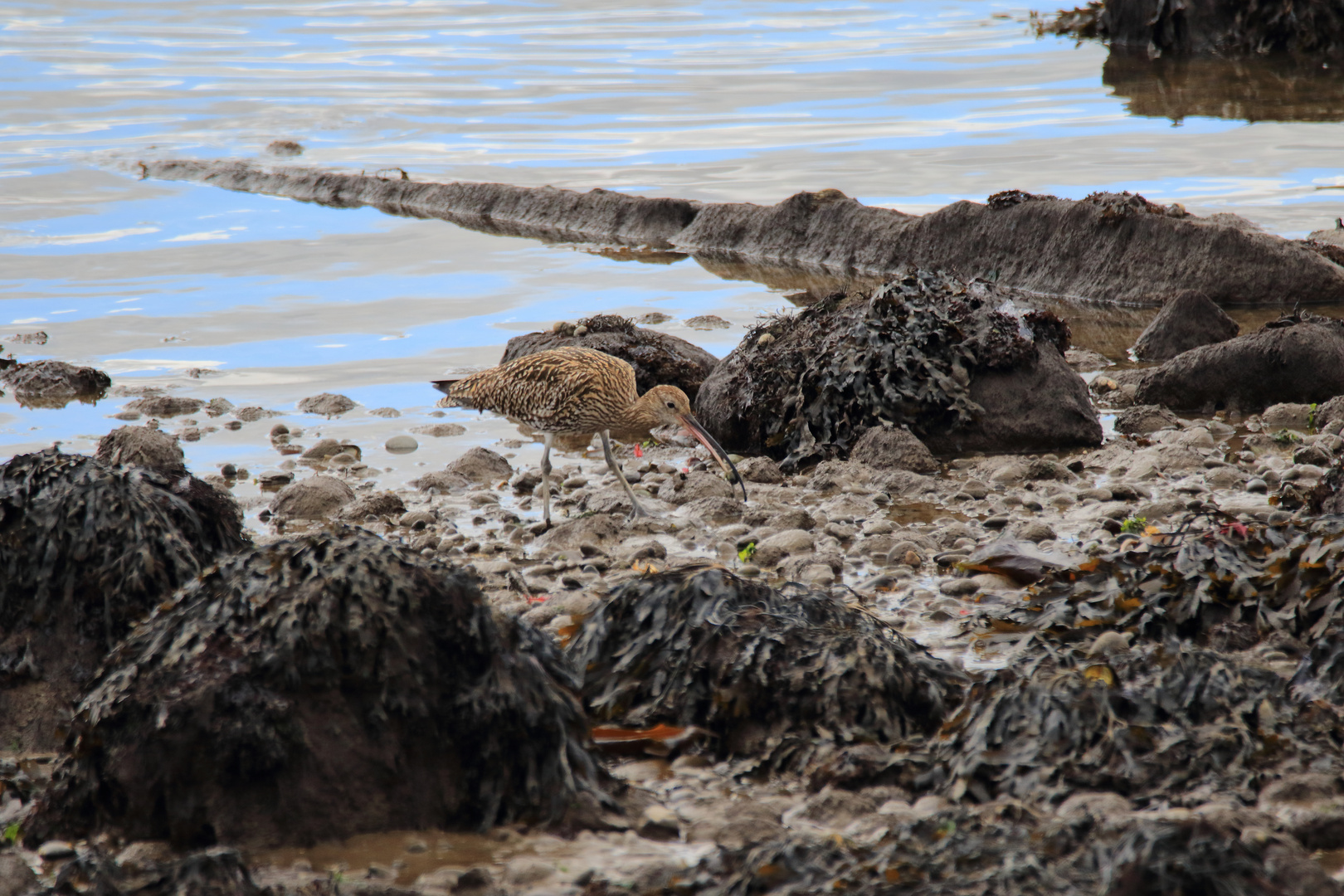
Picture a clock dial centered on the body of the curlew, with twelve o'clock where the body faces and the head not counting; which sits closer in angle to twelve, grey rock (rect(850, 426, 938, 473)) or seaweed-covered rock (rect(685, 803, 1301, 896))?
the grey rock

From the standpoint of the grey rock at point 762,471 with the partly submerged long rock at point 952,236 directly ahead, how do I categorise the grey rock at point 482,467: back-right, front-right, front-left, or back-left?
back-left

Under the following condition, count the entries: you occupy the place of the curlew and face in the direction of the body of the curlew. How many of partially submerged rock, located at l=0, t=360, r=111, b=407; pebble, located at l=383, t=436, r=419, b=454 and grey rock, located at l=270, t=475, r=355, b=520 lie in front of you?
0

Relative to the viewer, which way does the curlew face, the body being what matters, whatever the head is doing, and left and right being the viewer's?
facing to the right of the viewer

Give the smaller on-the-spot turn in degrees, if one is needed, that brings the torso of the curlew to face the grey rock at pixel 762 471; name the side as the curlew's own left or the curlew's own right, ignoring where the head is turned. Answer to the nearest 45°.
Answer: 0° — it already faces it

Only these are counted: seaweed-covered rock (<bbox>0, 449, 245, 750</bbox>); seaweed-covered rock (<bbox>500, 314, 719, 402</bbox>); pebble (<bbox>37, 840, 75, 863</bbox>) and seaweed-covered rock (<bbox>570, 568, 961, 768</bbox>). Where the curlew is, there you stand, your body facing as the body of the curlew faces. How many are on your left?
1

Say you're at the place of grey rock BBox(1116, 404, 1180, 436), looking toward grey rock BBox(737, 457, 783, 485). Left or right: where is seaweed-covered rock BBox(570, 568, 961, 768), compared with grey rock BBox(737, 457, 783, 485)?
left

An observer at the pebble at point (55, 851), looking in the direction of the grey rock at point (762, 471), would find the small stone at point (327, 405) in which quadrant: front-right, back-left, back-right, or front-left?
front-left

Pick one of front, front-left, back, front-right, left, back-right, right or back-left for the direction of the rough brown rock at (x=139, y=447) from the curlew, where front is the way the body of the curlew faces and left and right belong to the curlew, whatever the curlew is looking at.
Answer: back

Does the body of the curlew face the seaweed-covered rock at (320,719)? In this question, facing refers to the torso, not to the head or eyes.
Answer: no

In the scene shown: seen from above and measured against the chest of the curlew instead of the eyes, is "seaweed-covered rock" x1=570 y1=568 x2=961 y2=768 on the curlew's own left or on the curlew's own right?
on the curlew's own right

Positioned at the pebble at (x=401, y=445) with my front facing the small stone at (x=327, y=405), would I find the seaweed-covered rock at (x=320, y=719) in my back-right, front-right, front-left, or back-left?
back-left

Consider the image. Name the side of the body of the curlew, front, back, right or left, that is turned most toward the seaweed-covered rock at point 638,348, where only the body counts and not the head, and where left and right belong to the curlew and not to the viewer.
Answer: left

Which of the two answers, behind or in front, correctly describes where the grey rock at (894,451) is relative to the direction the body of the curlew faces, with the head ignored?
in front

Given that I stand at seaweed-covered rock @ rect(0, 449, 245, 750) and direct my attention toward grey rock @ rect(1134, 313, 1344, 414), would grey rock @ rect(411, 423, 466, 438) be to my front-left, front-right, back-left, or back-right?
front-left

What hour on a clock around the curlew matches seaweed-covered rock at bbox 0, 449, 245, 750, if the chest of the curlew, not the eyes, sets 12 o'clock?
The seaweed-covered rock is roughly at 4 o'clock from the curlew.

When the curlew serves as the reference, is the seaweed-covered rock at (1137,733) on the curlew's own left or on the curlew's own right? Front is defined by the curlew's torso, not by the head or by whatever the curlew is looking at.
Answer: on the curlew's own right

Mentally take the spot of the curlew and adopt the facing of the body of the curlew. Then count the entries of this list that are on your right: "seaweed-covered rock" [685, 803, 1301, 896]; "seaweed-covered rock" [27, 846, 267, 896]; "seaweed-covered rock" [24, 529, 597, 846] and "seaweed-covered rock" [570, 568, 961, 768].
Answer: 4

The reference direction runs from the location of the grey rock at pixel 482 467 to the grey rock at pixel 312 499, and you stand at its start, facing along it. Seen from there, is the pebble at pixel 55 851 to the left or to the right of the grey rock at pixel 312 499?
left
